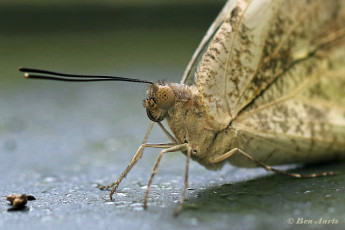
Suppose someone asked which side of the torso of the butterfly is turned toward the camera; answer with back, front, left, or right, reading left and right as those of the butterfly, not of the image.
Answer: left

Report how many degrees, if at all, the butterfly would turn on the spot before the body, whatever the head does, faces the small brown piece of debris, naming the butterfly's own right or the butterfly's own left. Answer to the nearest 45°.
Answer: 0° — it already faces it
